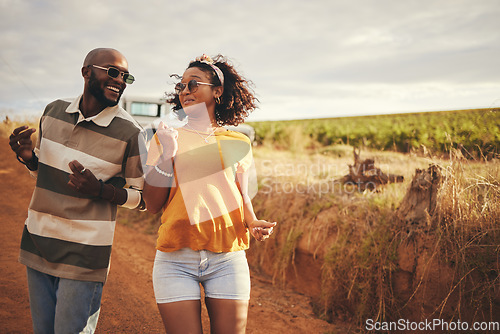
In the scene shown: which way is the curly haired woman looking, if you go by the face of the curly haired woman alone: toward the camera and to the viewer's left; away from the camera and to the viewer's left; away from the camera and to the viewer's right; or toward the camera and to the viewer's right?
toward the camera and to the viewer's left

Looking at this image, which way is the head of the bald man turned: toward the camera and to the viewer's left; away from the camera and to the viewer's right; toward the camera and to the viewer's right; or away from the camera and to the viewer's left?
toward the camera and to the viewer's right

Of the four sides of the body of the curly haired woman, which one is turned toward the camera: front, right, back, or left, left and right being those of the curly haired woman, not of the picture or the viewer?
front
